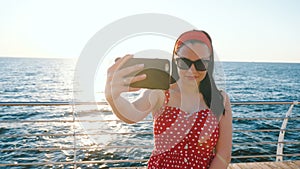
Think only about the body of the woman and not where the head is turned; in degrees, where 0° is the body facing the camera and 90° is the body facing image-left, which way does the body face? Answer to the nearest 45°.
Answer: approximately 0°
